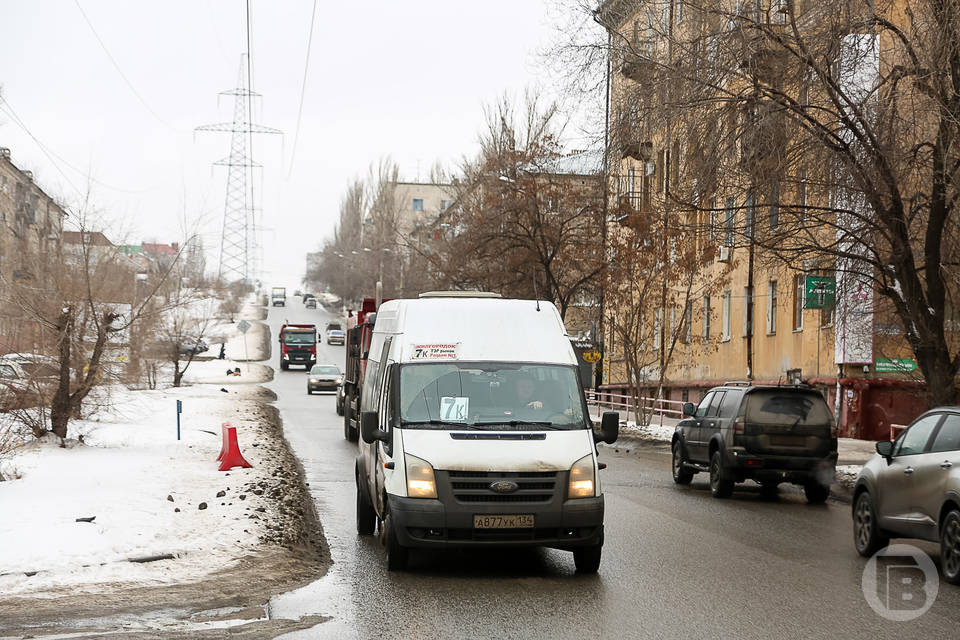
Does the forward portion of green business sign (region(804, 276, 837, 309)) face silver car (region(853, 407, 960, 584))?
yes

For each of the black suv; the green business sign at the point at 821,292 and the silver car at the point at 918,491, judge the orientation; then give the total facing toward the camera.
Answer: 1

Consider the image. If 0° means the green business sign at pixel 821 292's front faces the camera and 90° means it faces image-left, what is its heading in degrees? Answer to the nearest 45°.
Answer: approximately 0°

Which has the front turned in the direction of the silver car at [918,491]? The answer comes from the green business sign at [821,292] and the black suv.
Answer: the green business sign

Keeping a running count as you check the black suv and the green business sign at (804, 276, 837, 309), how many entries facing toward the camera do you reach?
1

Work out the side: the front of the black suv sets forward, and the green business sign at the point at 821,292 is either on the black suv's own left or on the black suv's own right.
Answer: on the black suv's own right

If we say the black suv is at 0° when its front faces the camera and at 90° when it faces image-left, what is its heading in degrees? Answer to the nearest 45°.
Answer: approximately 135°
